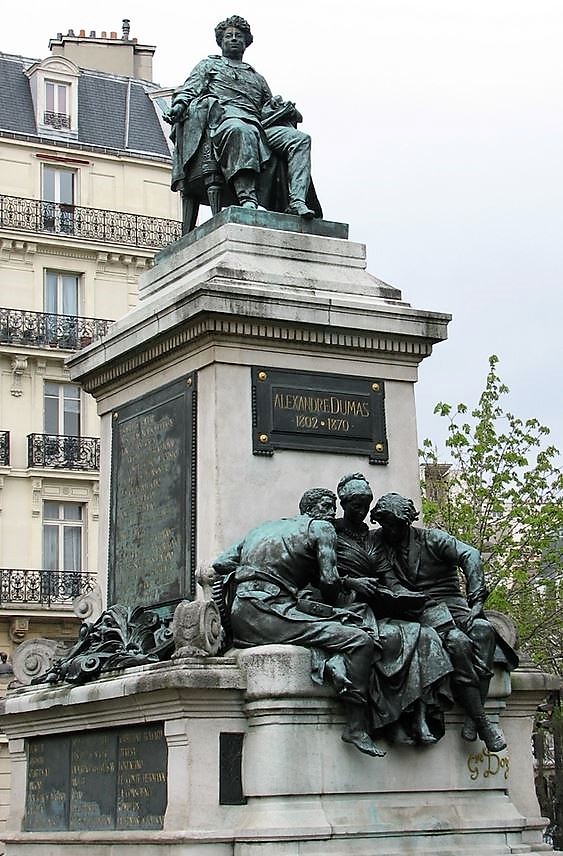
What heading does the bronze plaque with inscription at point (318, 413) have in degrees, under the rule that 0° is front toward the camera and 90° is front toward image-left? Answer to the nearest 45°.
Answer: approximately 0°
